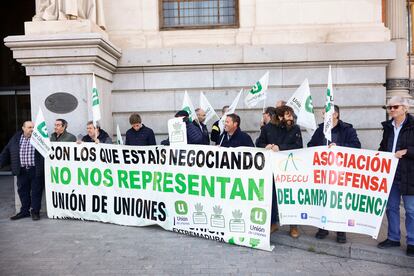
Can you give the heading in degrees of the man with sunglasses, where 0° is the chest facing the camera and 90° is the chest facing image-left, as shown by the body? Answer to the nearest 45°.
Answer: approximately 45°

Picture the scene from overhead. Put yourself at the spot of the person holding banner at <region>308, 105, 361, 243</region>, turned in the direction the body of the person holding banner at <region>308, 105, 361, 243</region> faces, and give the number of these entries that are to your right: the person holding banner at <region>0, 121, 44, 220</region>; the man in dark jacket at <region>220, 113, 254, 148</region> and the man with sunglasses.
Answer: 2

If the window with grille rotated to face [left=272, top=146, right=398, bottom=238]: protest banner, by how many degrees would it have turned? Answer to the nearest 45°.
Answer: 0° — it already faces it

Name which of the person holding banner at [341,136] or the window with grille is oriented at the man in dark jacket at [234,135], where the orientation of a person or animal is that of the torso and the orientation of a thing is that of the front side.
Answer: the window with grille

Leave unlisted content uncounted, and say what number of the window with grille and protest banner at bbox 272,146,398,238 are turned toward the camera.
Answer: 2

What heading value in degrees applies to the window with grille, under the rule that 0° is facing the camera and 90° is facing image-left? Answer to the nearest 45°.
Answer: approximately 0°

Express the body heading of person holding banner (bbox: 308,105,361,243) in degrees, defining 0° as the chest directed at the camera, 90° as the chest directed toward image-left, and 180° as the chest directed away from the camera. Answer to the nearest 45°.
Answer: approximately 0°

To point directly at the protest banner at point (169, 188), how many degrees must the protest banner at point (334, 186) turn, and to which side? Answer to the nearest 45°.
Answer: approximately 90° to its right

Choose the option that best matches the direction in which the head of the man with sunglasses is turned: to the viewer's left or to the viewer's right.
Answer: to the viewer's left
